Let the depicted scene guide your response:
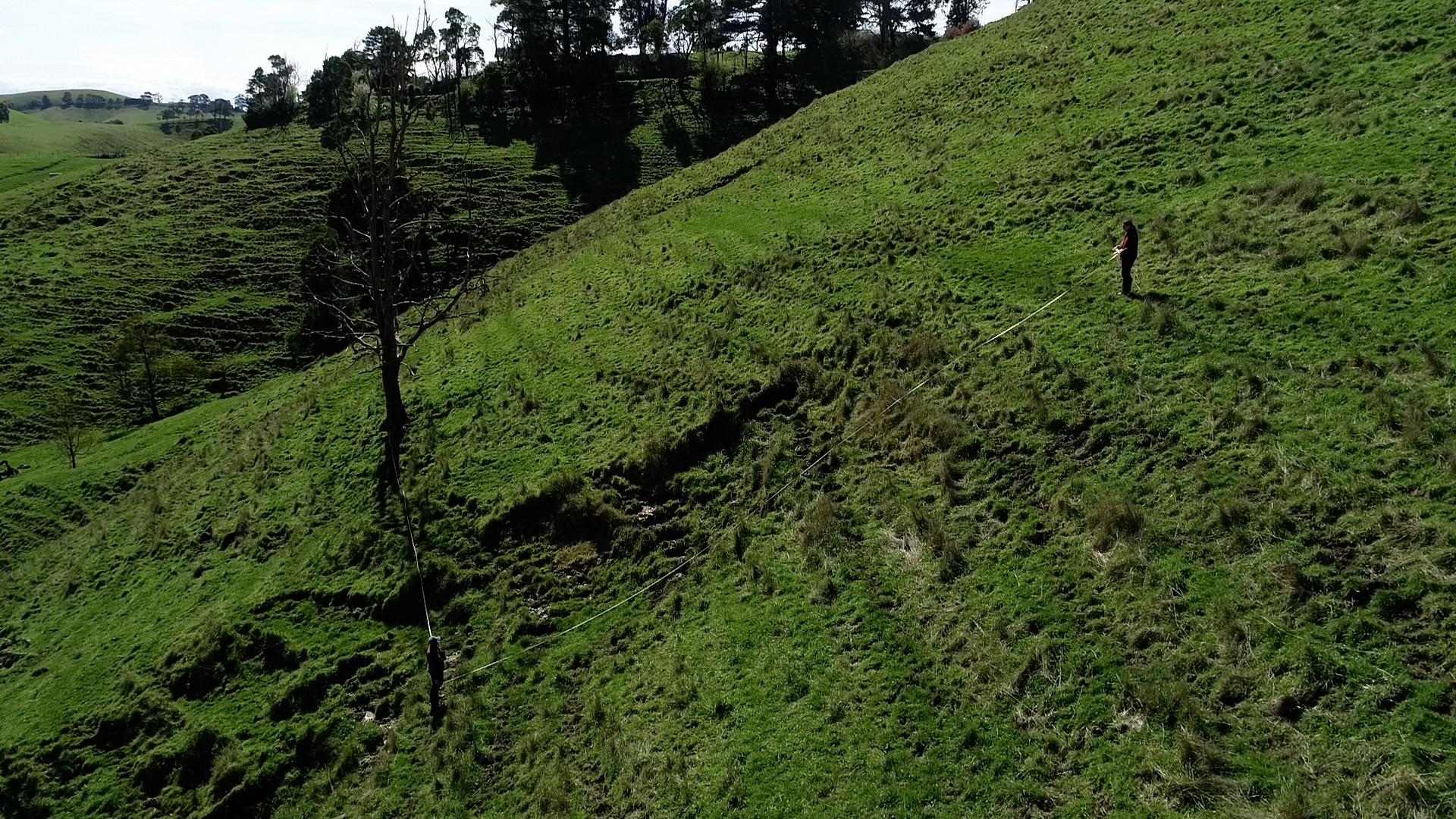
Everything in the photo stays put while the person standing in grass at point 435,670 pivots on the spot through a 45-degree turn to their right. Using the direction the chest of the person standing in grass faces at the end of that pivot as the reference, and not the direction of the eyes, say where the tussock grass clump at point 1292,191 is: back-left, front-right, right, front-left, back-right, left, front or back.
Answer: front-left

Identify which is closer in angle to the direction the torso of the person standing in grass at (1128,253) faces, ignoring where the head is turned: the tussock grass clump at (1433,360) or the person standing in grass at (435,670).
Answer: the person standing in grass

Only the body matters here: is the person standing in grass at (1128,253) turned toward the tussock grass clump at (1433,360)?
no

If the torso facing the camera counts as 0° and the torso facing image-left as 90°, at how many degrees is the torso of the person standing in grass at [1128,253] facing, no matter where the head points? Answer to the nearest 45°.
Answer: approximately 90°

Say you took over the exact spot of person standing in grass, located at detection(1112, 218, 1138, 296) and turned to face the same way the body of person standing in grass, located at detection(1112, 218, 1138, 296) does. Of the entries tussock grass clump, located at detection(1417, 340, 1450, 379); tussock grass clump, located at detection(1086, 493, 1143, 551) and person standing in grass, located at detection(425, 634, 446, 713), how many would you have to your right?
0

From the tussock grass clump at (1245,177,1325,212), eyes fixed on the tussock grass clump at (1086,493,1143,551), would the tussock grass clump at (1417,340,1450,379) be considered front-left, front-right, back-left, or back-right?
front-left

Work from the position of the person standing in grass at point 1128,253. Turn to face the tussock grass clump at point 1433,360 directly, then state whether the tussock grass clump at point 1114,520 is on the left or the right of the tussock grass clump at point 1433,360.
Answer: right

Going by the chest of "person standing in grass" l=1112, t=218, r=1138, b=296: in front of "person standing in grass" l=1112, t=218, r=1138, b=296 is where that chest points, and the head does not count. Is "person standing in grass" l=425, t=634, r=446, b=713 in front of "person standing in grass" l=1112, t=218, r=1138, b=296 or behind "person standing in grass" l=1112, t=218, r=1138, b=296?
in front

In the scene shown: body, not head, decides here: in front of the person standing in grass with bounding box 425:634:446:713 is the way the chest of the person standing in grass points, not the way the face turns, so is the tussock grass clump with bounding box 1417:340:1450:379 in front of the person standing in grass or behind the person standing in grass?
in front

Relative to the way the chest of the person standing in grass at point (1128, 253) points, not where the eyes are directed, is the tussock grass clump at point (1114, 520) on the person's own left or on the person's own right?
on the person's own left

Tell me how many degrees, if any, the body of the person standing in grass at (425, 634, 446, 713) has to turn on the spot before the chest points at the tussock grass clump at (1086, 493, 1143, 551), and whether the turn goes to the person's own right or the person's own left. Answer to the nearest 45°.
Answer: approximately 45° to the person's own right

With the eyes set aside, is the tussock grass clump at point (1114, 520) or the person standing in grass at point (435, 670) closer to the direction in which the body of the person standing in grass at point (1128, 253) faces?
the person standing in grass
